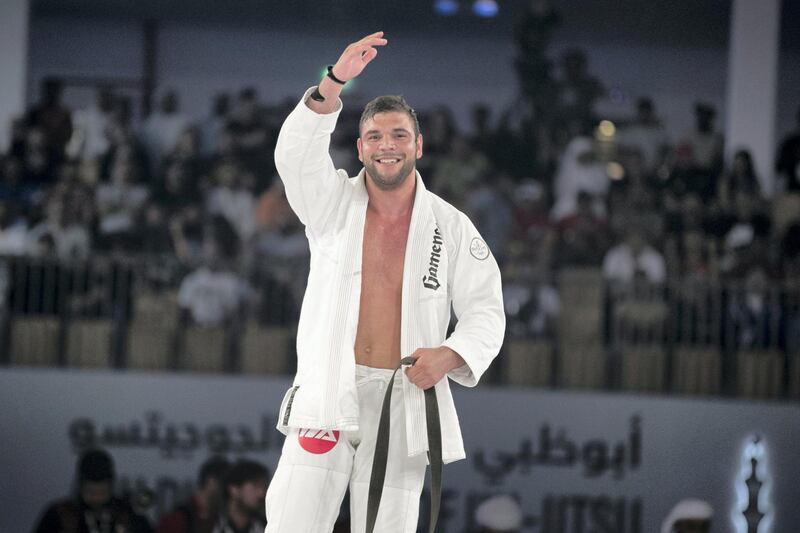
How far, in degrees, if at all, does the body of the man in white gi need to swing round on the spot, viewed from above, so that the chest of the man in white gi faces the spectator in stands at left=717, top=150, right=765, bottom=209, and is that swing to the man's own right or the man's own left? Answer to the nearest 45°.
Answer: approximately 135° to the man's own left

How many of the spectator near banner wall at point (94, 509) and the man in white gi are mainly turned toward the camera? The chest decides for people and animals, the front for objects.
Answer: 2

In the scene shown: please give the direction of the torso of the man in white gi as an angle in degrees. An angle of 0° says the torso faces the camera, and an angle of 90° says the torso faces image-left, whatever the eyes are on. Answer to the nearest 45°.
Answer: approximately 0°

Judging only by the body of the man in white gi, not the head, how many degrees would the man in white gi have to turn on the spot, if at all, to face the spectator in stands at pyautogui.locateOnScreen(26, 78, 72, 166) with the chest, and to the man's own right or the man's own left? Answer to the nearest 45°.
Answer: approximately 135° to the man's own right

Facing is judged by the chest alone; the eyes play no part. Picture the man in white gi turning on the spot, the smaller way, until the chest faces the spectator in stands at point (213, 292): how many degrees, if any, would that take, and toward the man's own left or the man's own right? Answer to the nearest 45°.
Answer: approximately 180°

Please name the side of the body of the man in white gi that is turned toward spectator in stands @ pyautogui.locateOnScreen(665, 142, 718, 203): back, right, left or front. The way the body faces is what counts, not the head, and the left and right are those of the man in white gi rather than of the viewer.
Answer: back
